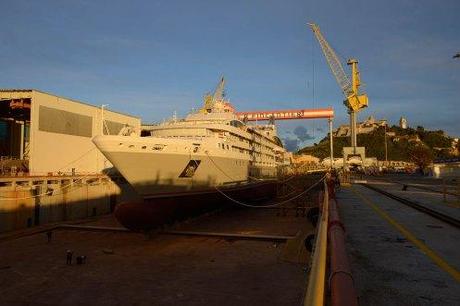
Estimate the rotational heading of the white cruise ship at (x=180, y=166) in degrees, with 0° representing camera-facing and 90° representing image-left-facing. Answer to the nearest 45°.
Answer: approximately 45°

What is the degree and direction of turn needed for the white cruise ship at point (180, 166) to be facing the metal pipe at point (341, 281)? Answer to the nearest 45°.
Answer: approximately 45° to its left

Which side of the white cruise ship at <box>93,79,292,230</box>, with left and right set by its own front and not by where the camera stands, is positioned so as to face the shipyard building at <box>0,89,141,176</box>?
right

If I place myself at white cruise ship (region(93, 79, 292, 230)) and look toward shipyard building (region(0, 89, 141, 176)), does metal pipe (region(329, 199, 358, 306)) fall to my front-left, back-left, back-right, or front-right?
back-left
